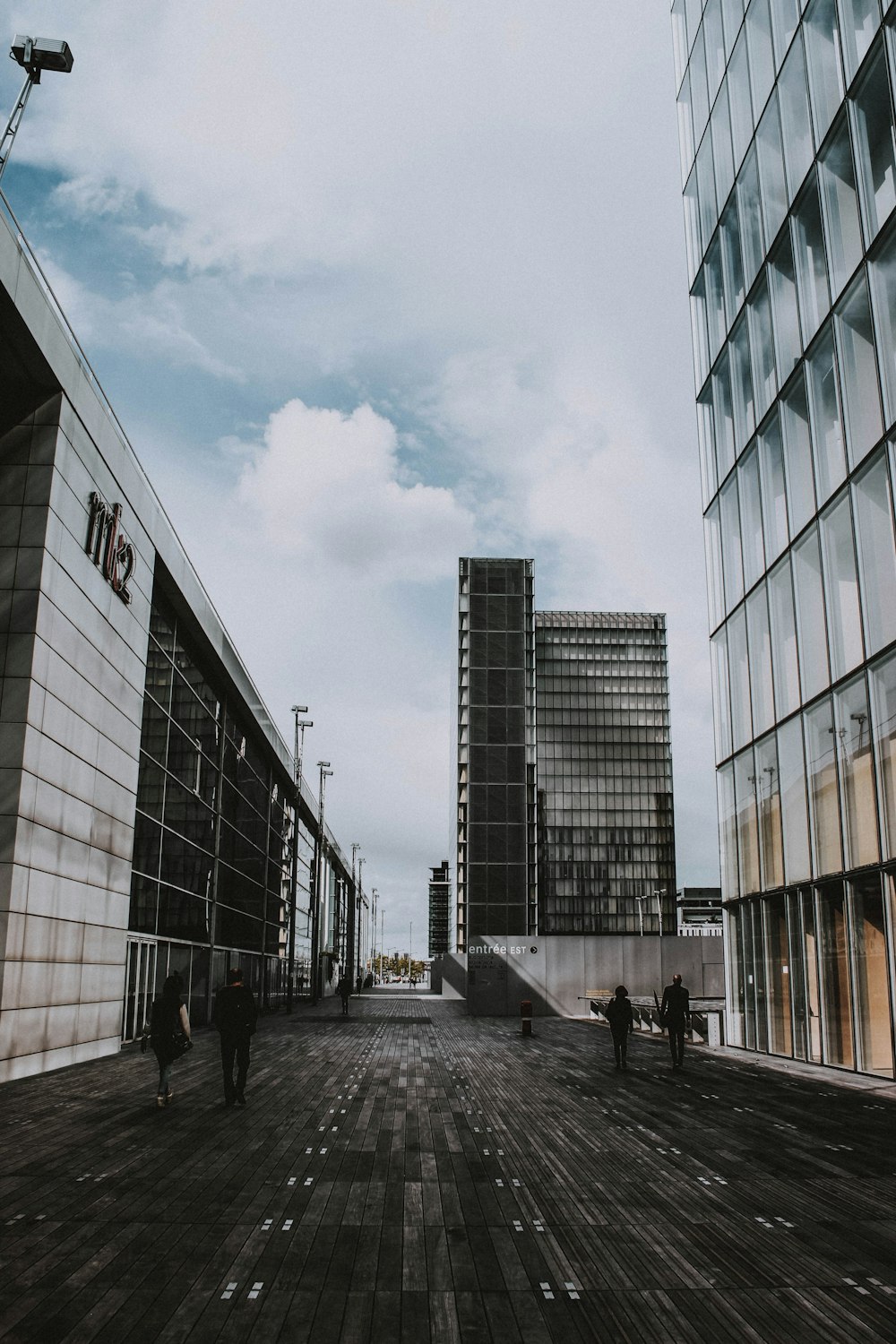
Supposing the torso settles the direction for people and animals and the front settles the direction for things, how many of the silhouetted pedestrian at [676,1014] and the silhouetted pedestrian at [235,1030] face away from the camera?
2

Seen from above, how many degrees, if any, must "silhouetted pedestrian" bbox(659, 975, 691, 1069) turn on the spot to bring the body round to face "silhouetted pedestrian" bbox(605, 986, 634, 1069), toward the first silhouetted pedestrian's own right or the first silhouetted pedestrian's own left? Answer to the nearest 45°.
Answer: approximately 90° to the first silhouetted pedestrian's own left

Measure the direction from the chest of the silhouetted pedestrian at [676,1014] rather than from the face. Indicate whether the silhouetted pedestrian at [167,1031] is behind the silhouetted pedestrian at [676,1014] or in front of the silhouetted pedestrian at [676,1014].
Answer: behind

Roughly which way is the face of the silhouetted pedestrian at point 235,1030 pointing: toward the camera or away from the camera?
away from the camera

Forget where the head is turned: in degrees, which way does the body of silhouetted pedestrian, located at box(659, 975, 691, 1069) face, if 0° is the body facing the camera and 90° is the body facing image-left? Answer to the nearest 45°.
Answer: approximately 180°

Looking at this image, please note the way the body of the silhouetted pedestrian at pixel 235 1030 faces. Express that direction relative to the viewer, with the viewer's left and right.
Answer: facing away from the viewer

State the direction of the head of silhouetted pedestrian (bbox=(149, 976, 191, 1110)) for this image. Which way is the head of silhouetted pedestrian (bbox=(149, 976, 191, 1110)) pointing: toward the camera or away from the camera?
away from the camera
